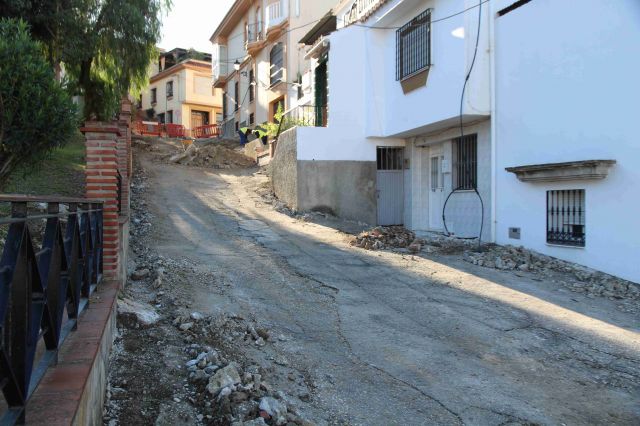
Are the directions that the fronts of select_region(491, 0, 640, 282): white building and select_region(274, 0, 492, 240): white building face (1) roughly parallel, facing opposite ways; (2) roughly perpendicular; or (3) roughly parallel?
roughly parallel

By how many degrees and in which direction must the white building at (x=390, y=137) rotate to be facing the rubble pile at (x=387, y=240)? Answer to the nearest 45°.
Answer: approximately 45° to its left

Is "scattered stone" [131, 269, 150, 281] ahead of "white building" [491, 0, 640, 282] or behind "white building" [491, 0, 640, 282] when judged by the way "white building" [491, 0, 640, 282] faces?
ahead

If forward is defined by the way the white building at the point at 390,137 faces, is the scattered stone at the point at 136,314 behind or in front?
in front

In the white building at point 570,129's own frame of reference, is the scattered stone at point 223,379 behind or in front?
in front

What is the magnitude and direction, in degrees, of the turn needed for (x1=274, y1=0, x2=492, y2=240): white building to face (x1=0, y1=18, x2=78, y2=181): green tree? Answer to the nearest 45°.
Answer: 0° — it already faces it

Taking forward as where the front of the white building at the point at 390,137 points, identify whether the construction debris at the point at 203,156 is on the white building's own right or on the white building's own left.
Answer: on the white building's own right

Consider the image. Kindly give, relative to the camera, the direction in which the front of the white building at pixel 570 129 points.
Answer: facing the viewer and to the left of the viewer

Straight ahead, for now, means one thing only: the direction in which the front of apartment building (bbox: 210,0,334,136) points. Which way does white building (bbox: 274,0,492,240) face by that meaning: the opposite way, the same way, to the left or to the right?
the same way

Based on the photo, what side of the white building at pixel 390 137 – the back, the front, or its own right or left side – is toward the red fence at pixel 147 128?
right

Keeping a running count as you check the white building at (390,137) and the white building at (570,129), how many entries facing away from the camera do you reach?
0

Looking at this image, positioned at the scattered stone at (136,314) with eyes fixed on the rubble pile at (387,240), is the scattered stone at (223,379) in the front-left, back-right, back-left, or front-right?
back-right

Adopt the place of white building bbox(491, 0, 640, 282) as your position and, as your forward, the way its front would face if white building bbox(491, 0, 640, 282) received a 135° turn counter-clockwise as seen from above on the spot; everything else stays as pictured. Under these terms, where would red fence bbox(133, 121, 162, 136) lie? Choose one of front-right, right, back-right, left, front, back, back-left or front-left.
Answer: back-left

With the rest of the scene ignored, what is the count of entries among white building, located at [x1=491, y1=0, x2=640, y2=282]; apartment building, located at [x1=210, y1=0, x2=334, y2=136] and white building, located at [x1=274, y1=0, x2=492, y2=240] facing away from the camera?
0
